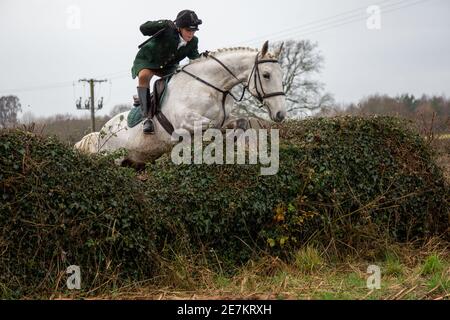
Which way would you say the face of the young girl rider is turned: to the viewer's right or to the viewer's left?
to the viewer's right

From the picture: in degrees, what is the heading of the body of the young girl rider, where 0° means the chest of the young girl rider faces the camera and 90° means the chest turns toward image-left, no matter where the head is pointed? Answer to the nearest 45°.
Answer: approximately 315°
